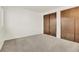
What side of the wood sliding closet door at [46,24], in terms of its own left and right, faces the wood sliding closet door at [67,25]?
left

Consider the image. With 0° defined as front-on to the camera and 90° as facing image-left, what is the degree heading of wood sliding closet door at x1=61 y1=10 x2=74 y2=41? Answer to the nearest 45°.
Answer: approximately 45°

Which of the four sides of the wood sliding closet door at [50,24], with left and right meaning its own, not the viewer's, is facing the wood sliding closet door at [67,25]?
left

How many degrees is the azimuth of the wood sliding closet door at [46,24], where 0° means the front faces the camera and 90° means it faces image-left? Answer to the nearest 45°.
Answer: approximately 45°

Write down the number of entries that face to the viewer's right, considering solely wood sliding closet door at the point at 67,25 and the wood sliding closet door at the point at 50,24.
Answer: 0
